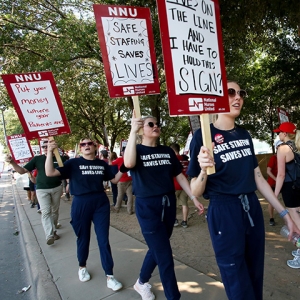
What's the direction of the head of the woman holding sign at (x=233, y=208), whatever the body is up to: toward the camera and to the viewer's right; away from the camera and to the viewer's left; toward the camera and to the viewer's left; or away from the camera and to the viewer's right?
toward the camera and to the viewer's right

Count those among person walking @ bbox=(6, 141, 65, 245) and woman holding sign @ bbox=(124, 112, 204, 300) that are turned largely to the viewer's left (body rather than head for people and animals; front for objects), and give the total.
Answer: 0

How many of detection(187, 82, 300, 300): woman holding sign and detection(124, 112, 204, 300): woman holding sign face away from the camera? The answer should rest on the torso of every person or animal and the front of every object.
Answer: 0

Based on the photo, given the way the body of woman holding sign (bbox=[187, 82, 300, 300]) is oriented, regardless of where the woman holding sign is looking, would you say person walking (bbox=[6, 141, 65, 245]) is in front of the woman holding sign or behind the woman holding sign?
behind

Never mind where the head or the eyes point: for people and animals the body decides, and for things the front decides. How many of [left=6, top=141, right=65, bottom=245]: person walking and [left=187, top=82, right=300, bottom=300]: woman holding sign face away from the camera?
0

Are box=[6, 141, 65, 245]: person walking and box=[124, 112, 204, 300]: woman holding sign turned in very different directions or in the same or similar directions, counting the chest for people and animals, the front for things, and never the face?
same or similar directions

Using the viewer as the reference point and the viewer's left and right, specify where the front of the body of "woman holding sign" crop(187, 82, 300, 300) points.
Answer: facing the viewer and to the right of the viewer

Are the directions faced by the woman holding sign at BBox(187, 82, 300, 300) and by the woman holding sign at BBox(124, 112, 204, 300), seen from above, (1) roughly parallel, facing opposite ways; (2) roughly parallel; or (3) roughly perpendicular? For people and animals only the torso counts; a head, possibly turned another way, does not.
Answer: roughly parallel

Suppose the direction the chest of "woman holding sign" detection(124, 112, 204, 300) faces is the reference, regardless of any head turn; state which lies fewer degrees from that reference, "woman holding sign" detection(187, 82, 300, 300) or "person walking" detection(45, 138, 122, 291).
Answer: the woman holding sign

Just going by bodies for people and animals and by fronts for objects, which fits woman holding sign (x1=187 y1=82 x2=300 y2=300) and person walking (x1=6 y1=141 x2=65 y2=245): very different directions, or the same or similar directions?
same or similar directions

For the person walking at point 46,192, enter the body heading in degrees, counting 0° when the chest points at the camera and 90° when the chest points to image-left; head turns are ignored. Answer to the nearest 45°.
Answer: approximately 0°
